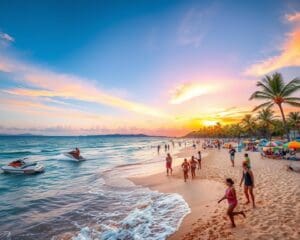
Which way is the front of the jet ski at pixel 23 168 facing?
to the viewer's left
